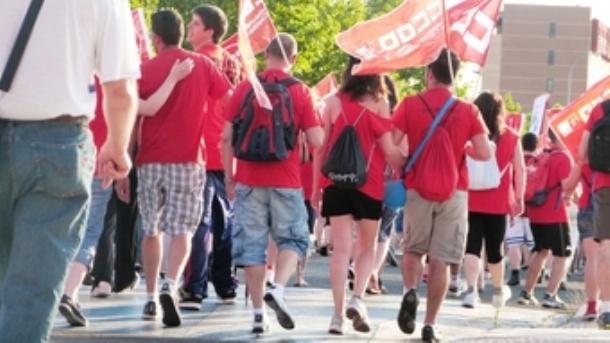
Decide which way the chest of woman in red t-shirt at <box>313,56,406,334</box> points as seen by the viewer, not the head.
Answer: away from the camera

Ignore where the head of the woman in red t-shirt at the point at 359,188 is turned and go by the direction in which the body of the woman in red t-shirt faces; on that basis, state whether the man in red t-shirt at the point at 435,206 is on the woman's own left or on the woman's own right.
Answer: on the woman's own right

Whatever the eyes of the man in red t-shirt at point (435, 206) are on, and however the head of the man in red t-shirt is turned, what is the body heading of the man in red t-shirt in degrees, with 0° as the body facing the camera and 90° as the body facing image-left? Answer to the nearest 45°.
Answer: approximately 180°

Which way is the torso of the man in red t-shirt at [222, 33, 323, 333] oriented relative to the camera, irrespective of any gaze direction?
away from the camera

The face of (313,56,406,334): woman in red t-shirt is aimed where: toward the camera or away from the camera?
away from the camera

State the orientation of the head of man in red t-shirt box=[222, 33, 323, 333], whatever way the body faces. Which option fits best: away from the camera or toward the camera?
away from the camera

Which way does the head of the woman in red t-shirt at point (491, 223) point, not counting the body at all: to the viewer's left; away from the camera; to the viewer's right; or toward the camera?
away from the camera

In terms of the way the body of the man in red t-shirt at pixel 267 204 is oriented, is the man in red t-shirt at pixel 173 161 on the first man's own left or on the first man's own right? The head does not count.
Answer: on the first man's own left

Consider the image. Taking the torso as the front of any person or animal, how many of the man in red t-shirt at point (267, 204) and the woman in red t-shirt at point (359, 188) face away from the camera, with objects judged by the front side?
2

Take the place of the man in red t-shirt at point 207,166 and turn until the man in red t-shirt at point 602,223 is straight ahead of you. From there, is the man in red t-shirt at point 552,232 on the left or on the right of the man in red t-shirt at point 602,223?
left
